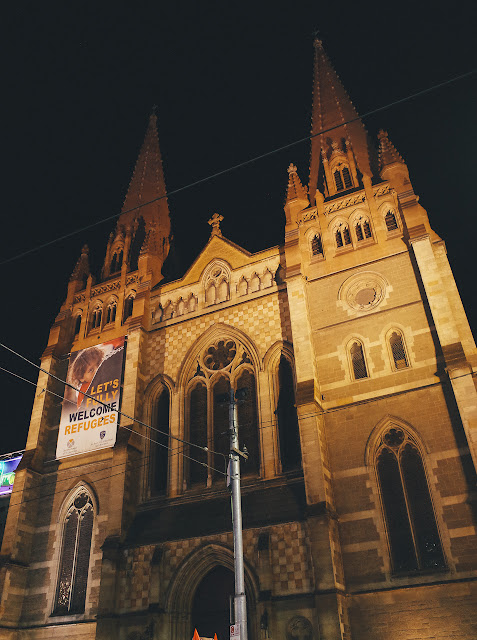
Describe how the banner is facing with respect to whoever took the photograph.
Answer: facing the viewer and to the left of the viewer

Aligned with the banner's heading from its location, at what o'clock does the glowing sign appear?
The glowing sign is roughly at 4 o'clock from the banner.

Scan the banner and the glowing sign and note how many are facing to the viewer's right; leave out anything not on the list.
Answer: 0

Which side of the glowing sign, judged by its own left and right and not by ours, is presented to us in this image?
front

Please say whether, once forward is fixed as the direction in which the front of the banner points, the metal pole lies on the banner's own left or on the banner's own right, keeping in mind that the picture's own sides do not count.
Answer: on the banner's own left
